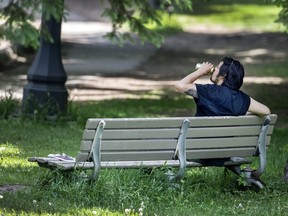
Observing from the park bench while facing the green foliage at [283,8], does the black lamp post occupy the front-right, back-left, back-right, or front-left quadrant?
front-left

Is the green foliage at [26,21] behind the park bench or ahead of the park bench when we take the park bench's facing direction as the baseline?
ahead

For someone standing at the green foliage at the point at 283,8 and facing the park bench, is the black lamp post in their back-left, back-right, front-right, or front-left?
front-right

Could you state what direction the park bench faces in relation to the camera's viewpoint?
facing away from the viewer and to the left of the viewer

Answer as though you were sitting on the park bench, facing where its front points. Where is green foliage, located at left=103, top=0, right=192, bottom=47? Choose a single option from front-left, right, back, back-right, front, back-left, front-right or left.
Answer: front-right

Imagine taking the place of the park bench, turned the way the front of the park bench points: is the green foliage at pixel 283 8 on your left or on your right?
on your right

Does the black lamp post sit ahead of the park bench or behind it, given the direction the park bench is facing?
ahead

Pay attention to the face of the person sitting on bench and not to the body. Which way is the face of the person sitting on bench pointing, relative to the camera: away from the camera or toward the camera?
away from the camera
